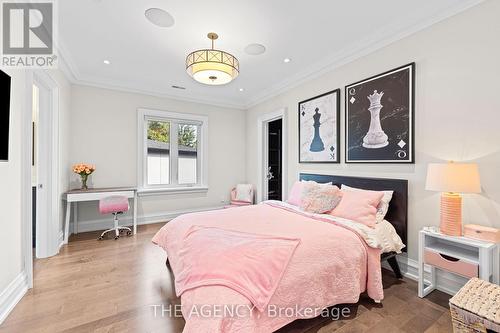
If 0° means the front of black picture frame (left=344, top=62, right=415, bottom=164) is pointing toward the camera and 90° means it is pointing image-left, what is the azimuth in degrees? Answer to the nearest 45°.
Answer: approximately 45°

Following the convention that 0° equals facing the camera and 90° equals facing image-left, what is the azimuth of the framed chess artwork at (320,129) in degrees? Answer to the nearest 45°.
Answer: approximately 45°

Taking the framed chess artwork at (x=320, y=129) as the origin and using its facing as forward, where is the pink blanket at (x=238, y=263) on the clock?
The pink blanket is roughly at 11 o'clock from the framed chess artwork.

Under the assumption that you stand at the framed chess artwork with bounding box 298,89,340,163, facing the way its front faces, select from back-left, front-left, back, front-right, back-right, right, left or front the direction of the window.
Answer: front-right

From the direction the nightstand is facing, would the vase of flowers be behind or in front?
in front

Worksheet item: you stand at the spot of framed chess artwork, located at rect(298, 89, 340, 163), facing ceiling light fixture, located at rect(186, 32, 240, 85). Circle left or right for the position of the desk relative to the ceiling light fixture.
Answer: right

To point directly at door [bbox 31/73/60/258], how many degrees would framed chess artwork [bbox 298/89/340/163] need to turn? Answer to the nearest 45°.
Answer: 0° — it already faces it

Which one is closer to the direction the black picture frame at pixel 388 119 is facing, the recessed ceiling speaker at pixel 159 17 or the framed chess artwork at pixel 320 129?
the recessed ceiling speaker

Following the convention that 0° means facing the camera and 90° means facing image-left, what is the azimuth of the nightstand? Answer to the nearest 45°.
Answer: approximately 45°
